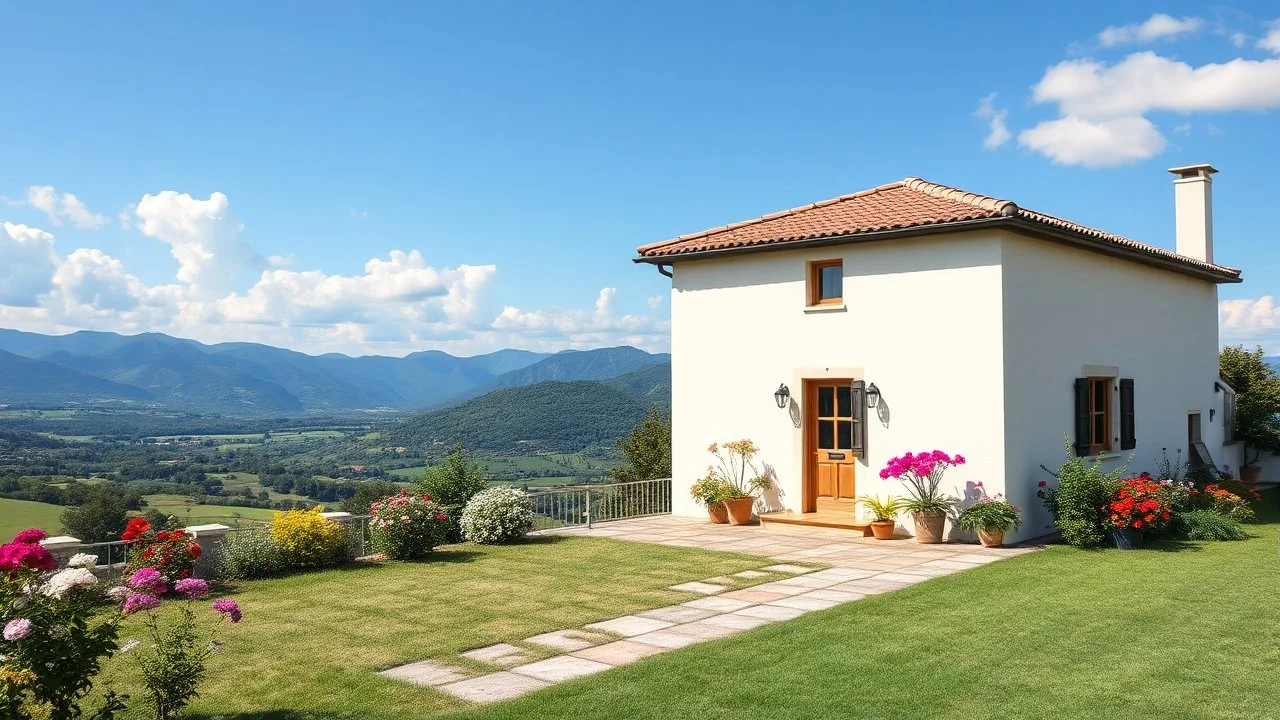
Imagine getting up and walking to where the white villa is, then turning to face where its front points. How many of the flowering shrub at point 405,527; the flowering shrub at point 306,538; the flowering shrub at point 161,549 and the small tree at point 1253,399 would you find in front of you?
3

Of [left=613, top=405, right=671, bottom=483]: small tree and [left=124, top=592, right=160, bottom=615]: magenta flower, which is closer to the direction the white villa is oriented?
the magenta flower

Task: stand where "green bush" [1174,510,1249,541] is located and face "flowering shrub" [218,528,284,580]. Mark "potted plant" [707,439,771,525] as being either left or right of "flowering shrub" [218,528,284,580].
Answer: right

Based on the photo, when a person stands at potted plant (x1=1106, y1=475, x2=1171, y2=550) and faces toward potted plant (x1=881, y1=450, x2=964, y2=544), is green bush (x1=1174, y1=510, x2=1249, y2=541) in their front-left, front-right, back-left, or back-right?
back-right

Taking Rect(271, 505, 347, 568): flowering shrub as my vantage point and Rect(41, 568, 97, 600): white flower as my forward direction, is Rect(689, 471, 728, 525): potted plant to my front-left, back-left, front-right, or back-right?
back-left

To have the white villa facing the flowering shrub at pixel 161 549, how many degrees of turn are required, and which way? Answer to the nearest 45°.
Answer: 0° — it already faces it

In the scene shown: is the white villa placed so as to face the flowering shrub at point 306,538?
yes

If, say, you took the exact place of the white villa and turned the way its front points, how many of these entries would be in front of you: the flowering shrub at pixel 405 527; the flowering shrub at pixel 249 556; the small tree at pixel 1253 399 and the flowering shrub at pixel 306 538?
3

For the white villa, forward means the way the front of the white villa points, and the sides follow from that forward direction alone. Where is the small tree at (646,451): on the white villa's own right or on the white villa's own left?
on the white villa's own right

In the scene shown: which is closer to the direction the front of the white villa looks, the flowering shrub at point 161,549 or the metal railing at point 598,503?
the flowering shrub

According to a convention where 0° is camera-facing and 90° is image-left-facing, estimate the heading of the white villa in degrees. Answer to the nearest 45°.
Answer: approximately 45°
